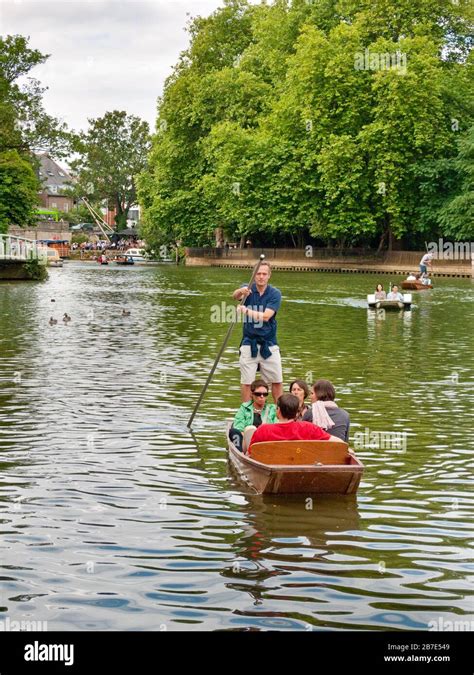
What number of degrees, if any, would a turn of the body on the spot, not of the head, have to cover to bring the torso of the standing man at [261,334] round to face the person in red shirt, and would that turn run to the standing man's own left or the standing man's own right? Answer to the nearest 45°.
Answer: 0° — they already face them

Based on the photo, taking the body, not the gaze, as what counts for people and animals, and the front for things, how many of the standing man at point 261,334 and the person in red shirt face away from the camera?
1

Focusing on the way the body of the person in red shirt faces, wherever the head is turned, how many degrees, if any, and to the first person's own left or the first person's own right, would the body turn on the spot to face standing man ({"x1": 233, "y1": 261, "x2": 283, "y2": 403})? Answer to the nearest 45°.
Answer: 0° — they already face them

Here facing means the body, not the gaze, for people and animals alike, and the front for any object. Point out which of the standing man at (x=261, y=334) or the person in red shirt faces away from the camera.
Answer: the person in red shirt

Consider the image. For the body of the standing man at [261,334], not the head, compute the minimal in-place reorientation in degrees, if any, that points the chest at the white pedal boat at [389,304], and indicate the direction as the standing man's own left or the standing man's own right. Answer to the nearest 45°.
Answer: approximately 180°

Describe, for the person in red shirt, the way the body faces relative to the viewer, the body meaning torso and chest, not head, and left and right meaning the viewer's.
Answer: facing away from the viewer

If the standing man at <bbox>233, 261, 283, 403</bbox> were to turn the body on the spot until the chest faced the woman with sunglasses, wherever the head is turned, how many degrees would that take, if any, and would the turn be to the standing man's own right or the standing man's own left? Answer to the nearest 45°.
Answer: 0° — they already face them

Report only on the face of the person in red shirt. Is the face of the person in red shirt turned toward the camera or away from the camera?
away from the camera

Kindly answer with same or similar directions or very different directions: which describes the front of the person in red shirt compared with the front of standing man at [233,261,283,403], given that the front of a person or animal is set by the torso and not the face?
very different directions

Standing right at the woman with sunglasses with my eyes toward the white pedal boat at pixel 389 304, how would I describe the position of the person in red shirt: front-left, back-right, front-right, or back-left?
back-right
